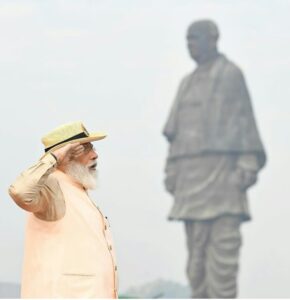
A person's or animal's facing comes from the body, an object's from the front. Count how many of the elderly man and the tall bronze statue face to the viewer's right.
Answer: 1

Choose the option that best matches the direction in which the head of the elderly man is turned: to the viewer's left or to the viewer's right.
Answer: to the viewer's right

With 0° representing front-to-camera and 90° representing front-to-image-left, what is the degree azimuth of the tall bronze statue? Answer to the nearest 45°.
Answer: approximately 45°

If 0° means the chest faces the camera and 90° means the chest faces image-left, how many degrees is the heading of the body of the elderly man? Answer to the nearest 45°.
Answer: approximately 270°

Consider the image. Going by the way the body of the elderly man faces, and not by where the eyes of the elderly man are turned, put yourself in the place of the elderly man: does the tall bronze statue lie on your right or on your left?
on your left

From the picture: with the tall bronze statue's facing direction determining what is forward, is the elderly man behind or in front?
in front
